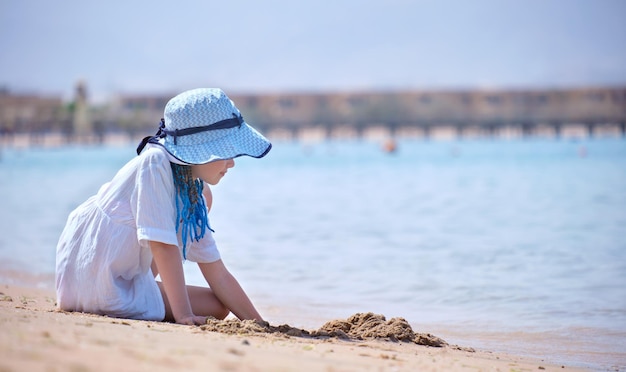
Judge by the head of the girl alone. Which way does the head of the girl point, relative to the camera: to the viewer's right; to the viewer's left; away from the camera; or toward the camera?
to the viewer's right

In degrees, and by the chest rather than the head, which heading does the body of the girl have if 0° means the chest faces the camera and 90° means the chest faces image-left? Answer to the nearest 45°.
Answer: approximately 270°

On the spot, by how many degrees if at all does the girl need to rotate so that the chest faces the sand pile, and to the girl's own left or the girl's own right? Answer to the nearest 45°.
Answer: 0° — they already face it
